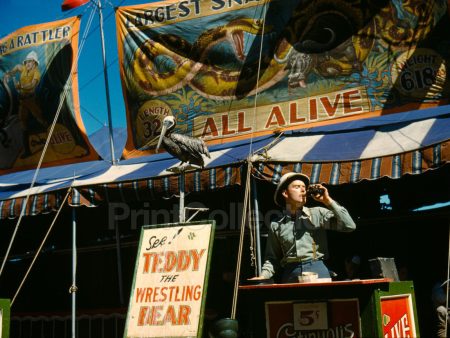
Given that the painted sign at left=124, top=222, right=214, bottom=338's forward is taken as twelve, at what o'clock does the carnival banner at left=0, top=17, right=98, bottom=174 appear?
The carnival banner is roughly at 5 o'clock from the painted sign.

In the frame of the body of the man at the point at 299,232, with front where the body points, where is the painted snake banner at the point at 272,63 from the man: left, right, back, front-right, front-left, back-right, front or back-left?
back

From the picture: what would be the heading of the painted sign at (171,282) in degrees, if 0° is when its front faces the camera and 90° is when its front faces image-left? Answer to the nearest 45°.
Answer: approximately 0°

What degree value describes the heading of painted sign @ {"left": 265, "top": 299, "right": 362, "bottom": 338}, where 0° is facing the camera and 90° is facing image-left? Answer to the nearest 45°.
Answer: approximately 0°

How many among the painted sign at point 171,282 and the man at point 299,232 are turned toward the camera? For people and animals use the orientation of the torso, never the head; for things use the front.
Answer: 2

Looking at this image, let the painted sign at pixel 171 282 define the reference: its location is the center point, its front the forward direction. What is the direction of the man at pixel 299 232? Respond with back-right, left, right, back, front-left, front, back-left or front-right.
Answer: back-left

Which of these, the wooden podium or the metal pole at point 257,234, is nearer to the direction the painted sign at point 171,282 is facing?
the wooden podium

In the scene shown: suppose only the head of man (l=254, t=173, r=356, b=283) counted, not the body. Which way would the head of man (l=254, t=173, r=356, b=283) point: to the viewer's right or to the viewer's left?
to the viewer's right

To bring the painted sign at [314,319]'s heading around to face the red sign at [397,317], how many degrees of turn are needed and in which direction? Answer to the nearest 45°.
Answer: approximately 90° to its left
